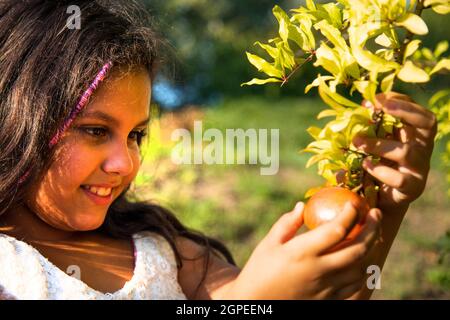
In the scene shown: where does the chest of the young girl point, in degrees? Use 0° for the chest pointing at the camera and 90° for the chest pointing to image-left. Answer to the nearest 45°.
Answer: approximately 315°
